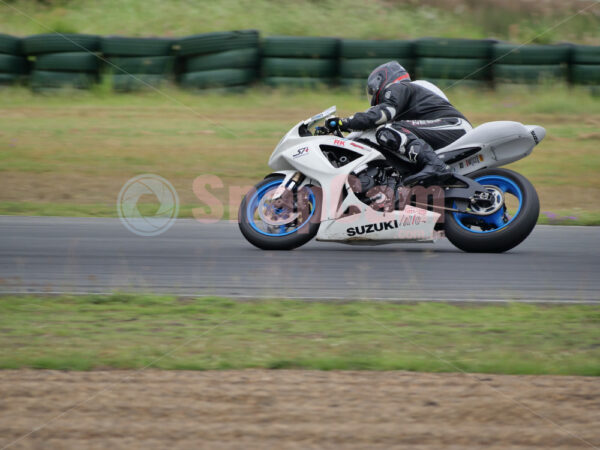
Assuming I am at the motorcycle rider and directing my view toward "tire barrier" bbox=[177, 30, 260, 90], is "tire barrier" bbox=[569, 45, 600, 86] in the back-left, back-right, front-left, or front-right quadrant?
front-right

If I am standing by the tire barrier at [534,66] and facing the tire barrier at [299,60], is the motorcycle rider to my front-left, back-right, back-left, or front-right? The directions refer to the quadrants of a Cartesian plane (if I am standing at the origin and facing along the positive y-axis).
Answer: front-left

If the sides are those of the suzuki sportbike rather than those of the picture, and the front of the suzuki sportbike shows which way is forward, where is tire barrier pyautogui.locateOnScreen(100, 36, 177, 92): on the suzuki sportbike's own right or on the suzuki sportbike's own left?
on the suzuki sportbike's own right

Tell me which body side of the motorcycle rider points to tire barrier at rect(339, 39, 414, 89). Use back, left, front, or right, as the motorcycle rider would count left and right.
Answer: right

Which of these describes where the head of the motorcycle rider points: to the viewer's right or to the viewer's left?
to the viewer's left

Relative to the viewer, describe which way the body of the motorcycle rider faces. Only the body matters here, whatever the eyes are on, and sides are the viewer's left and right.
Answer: facing to the left of the viewer

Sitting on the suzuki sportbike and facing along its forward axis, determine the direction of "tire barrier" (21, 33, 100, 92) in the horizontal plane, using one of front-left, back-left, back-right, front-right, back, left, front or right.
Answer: front-right

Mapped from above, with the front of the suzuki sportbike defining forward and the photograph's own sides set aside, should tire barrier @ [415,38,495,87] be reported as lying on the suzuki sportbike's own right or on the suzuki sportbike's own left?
on the suzuki sportbike's own right

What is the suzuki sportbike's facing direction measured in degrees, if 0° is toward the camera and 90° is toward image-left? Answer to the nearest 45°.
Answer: approximately 90°
